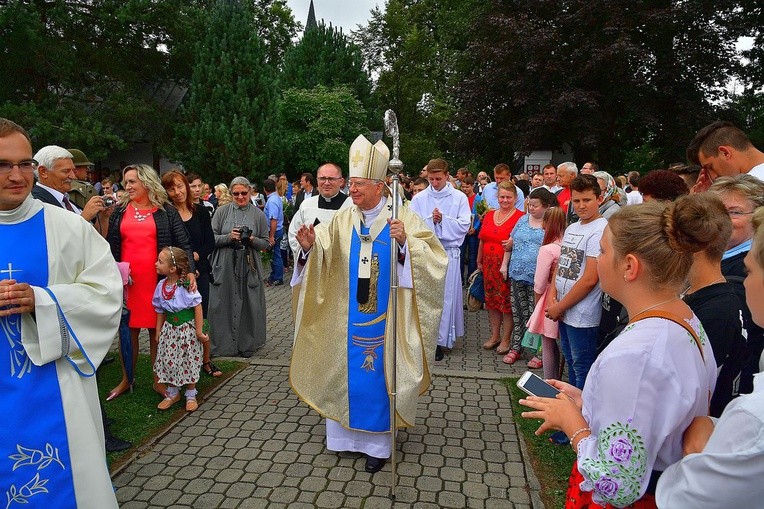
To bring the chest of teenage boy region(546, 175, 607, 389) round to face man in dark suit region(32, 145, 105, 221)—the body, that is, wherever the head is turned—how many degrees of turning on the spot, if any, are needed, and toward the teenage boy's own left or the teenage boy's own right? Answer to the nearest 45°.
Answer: approximately 45° to the teenage boy's own right

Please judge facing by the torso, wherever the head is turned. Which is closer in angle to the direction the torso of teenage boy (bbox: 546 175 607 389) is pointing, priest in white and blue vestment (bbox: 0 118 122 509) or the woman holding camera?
the priest in white and blue vestment

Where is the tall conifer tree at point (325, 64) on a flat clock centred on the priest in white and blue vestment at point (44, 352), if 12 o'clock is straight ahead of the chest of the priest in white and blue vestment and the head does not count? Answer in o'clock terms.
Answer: The tall conifer tree is roughly at 7 o'clock from the priest in white and blue vestment.

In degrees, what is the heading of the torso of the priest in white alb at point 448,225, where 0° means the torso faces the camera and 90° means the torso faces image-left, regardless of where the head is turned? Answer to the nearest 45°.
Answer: approximately 0°

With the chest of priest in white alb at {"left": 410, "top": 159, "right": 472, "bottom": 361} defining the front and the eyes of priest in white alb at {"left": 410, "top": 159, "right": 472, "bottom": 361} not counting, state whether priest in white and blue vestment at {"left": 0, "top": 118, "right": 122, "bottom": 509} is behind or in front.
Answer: in front

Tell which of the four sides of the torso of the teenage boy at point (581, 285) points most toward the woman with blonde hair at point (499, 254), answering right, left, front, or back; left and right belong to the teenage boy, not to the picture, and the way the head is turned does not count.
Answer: right

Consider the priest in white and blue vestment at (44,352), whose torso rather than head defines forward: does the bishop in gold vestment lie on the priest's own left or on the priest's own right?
on the priest's own left

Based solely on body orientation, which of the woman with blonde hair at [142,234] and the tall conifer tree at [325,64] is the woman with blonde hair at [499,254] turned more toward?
the woman with blonde hair

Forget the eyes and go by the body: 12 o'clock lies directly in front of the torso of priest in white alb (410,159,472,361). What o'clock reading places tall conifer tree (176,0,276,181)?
The tall conifer tree is roughly at 5 o'clock from the priest in white alb.

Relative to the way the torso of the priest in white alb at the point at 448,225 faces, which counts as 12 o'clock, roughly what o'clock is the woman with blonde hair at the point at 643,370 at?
The woman with blonde hair is roughly at 12 o'clock from the priest in white alb.

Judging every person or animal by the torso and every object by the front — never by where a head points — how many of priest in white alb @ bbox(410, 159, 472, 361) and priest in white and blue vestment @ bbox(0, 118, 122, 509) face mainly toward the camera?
2

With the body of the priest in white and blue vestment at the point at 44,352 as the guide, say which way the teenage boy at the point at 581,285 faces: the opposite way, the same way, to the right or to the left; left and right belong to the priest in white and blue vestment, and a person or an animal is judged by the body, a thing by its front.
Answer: to the right
